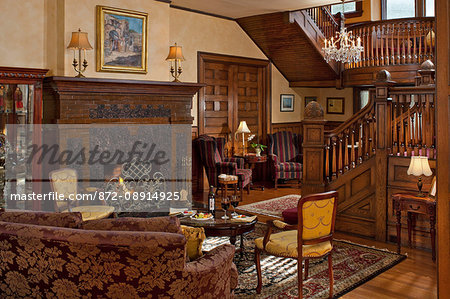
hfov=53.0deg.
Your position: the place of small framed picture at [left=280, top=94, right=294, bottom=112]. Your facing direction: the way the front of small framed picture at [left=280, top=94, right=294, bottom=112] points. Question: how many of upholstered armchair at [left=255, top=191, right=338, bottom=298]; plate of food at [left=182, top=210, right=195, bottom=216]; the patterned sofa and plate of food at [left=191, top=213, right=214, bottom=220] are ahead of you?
4

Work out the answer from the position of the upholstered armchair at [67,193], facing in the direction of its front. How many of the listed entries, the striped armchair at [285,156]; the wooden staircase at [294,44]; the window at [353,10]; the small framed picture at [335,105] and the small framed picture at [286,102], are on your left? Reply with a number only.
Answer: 5

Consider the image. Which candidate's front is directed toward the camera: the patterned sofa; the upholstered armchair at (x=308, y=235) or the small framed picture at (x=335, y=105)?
the small framed picture

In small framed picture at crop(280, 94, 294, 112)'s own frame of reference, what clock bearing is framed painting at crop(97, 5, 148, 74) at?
The framed painting is roughly at 1 o'clock from the small framed picture.

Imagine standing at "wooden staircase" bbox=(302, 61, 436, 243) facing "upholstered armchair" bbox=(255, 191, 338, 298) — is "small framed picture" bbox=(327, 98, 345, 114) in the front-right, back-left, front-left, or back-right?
back-right

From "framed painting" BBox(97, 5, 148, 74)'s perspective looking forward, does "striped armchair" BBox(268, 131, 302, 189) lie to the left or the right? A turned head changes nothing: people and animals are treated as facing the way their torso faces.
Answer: on its left

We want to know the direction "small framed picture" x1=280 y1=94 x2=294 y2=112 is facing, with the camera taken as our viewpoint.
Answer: facing the viewer

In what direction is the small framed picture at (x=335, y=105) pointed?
toward the camera

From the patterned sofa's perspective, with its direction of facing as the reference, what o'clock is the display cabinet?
The display cabinet is roughly at 10 o'clock from the patterned sofa.

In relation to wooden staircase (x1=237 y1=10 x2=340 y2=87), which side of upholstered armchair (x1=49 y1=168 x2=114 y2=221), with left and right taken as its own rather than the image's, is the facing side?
left

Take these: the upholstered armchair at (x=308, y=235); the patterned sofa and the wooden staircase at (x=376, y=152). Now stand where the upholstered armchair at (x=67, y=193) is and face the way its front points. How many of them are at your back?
0

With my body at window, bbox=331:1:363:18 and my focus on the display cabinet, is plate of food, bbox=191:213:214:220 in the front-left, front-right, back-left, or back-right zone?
front-left

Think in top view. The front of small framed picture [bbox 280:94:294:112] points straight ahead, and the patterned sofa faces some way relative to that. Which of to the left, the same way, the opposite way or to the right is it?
the opposite way

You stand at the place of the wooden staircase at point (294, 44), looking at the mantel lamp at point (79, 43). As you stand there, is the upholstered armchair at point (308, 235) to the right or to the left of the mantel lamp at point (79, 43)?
left

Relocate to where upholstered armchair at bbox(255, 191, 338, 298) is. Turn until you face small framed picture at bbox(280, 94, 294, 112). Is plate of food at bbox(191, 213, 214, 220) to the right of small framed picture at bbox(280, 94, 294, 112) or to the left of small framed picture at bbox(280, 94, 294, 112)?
left
